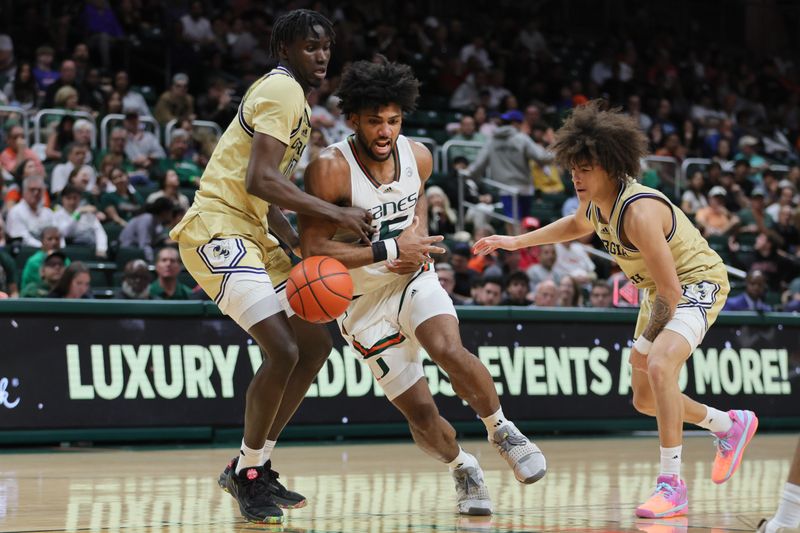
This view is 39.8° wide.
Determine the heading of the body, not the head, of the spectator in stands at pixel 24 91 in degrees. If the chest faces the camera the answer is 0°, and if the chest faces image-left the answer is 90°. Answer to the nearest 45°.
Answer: approximately 315°

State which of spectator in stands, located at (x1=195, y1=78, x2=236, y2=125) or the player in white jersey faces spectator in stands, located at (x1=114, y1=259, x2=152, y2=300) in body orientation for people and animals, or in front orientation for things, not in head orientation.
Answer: spectator in stands, located at (x1=195, y1=78, x2=236, y2=125)

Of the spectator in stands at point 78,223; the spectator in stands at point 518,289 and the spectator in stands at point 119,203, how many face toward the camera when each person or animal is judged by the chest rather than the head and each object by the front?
3

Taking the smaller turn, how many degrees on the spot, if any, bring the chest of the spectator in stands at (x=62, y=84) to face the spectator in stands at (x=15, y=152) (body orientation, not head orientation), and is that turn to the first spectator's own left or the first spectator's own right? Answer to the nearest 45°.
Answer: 0° — they already face them

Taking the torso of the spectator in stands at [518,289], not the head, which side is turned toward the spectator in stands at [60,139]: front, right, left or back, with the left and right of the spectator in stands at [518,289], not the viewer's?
right

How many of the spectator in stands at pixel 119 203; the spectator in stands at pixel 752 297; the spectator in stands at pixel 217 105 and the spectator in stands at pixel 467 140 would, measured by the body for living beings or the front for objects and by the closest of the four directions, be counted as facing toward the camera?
4

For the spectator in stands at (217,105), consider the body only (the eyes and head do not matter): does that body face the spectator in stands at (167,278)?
yes

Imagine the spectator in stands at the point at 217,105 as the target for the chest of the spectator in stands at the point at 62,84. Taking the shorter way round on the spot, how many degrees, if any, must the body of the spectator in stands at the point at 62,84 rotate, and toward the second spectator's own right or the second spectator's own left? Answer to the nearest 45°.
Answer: approximately 90° to the second spectator's own left

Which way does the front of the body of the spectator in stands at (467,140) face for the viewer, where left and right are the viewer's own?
facing the viewer

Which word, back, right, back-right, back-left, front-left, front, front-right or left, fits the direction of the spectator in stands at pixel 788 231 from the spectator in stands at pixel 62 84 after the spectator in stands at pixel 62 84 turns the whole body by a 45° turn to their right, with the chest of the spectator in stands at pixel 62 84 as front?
back-left

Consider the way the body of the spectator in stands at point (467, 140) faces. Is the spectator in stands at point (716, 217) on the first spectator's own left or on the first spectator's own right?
on the first spectator's own left

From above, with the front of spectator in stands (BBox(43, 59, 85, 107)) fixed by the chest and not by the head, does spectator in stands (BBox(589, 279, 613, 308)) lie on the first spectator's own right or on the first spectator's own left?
on the first spectator's own left

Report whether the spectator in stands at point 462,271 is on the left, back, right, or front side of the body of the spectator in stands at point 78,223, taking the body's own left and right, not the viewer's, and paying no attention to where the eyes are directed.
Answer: left

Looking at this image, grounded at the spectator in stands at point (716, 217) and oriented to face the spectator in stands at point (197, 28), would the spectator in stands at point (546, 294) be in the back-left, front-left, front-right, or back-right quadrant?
front-left

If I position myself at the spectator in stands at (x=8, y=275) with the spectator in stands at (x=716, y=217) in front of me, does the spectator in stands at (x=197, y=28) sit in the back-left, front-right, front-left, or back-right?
front-left

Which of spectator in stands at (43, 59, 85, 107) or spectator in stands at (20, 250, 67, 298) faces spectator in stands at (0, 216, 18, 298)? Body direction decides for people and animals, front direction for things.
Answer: spectator in stands at (43, 59, 85, 107)

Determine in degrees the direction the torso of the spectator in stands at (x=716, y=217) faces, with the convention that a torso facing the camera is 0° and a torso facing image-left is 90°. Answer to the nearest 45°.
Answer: approximately 0°
